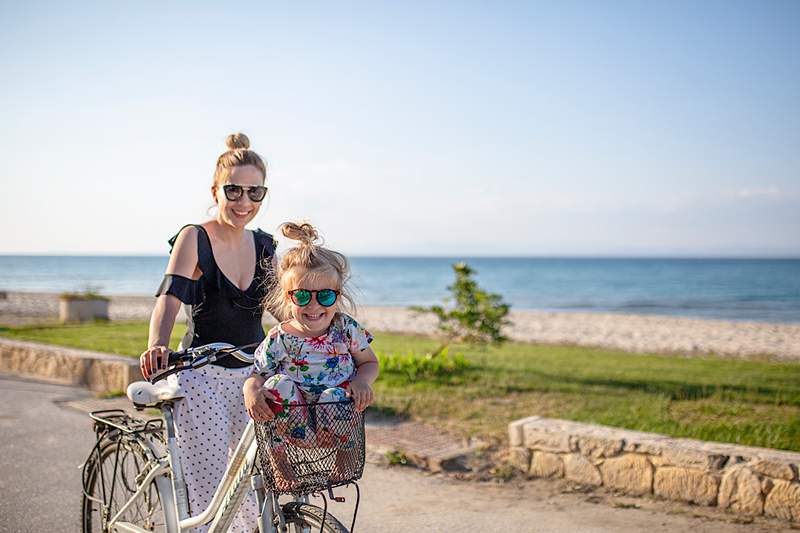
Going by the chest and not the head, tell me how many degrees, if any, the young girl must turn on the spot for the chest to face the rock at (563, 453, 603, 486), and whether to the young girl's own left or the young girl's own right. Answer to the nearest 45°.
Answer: approximately 135° to the young girl's own left

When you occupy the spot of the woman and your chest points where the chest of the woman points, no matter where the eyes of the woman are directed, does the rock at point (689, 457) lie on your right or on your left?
on your left

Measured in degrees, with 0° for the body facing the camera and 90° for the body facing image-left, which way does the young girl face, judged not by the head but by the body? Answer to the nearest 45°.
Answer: approximately 0°

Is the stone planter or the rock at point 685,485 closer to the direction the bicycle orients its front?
the rock

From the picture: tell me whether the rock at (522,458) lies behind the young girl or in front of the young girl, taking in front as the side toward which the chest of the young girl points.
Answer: behind

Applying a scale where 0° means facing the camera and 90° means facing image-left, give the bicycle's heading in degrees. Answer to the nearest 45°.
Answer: approximately 315°

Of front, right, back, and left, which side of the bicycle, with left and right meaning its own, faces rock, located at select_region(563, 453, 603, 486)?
left

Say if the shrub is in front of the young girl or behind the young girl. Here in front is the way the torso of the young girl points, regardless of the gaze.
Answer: behind

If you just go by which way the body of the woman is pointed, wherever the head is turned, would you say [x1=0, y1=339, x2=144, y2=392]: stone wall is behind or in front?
behind
